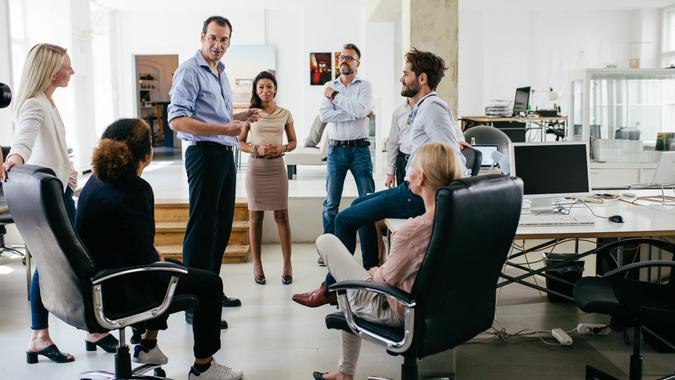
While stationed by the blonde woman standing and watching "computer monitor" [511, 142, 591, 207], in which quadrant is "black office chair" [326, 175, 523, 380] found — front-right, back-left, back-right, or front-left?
front-right

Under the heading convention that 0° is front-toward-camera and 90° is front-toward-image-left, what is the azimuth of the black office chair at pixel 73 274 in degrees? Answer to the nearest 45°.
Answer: approximately 225°

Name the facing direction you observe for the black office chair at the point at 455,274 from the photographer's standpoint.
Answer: facing away from the viewer and to the left of the viewer

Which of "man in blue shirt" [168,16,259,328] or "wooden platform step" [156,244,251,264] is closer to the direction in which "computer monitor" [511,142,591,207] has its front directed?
the man in blue shirt

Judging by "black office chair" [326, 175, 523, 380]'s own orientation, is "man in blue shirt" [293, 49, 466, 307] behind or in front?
in front

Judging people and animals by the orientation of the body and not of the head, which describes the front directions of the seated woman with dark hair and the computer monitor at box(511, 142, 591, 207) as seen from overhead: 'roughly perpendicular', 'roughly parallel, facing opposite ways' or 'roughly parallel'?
roughly parallel, facing opposite ways

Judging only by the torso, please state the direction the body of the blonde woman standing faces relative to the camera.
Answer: to the viewer's right

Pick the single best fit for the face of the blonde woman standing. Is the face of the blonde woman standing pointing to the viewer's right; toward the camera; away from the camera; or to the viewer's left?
to the viewer's right

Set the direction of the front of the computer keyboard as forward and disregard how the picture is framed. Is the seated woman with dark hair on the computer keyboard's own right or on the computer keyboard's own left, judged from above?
on the computer keyboard's own right

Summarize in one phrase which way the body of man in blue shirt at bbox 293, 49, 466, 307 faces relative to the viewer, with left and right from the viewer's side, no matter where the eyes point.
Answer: facing to the left of the viewer

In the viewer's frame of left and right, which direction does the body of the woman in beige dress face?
facing the viewer

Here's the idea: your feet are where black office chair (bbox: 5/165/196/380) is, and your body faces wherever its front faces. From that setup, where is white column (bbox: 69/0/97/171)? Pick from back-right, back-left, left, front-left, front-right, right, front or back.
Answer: front-left

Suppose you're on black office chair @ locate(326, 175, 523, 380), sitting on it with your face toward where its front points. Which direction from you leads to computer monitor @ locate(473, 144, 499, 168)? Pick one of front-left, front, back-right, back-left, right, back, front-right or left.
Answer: front-right

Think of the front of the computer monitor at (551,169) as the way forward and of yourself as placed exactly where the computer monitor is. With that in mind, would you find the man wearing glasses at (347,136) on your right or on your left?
on your right

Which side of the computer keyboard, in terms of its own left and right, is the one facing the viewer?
front

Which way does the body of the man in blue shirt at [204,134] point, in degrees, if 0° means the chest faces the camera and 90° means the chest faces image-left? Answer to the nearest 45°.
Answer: approximately 315°

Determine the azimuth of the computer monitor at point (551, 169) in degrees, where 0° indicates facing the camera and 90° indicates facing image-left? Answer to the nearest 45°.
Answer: approximately 0°
